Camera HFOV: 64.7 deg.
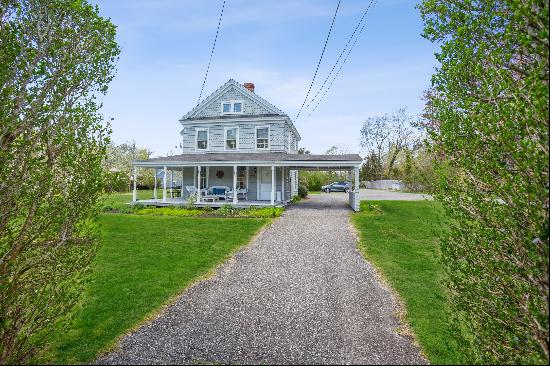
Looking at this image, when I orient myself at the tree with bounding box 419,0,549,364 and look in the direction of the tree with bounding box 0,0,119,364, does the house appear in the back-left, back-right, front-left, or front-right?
front-right

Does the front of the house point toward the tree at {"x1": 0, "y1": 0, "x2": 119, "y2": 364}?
yes

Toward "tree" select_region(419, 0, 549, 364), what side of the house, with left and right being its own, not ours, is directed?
front

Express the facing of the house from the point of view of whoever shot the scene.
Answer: facing the viewer
